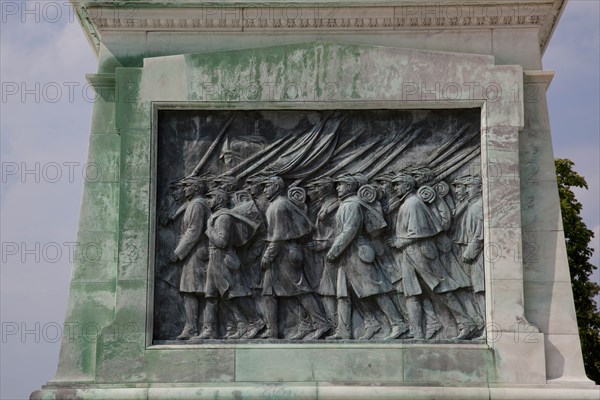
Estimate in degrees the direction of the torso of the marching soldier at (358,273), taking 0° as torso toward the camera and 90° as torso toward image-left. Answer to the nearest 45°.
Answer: approximately 90°

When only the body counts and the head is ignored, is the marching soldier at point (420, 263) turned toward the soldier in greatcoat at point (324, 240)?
yes

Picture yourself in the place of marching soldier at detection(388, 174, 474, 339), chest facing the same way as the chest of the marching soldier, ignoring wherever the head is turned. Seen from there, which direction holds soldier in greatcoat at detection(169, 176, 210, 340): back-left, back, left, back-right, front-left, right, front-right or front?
front

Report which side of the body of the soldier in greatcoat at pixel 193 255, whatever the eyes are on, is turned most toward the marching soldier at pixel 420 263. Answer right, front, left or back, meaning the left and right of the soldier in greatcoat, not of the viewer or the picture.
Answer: back

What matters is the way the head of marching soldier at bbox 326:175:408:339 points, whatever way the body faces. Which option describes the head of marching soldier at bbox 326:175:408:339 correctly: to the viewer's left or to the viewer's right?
to the viewer's left

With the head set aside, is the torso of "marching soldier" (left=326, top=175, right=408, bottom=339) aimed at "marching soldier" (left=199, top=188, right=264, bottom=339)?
yes

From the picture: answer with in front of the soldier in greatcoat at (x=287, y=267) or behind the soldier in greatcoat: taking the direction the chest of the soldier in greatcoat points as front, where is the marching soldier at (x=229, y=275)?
in front

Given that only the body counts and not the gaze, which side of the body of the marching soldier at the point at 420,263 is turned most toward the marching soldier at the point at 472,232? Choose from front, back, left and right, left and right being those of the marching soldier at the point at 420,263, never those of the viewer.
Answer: back

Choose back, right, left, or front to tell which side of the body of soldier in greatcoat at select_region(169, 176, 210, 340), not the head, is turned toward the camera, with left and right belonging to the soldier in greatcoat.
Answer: left

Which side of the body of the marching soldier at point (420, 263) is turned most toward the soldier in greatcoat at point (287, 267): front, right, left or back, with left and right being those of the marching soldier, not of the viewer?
front

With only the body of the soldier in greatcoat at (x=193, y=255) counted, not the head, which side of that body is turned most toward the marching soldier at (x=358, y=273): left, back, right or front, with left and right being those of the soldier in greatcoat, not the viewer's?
back

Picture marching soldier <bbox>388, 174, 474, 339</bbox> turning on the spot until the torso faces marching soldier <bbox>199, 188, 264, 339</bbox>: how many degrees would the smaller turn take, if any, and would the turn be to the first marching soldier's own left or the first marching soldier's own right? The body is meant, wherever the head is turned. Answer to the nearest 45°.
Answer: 0° — they already face them
